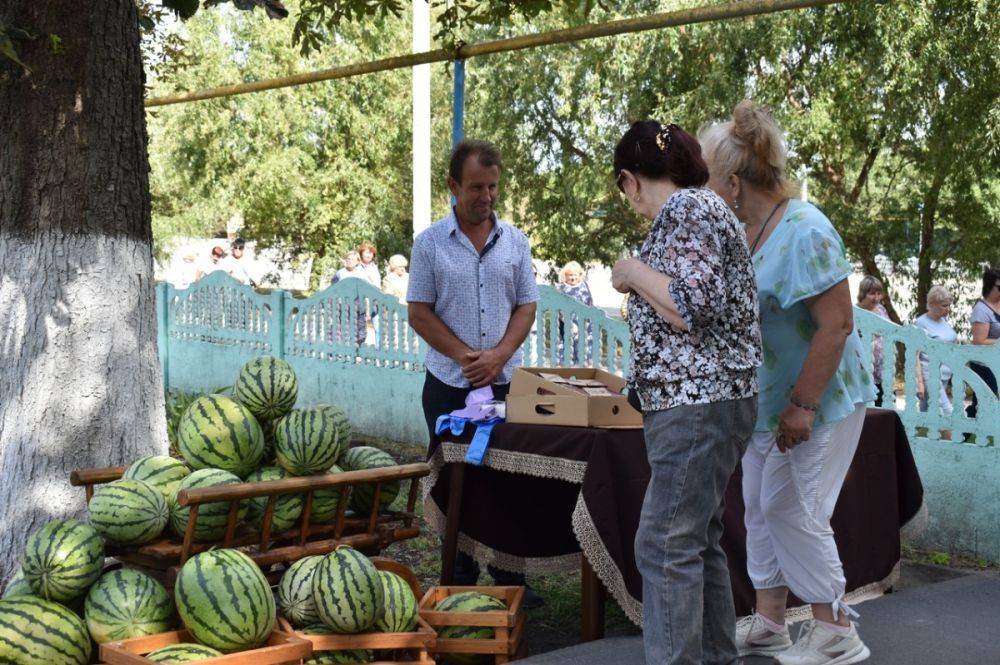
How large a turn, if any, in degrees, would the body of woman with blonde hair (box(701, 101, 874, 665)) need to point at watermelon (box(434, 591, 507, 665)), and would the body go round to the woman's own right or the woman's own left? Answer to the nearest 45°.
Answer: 0° — they already face it

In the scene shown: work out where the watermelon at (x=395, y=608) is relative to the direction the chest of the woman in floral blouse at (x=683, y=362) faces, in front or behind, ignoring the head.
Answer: in front

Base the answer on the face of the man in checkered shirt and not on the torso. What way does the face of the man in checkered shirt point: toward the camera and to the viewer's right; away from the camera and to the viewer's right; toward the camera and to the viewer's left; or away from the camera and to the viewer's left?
toward the camera and to the viewer's right

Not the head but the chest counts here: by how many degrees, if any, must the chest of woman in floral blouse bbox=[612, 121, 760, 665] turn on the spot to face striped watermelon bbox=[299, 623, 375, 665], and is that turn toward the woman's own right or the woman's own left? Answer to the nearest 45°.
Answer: approximately 45° to the woman's own left

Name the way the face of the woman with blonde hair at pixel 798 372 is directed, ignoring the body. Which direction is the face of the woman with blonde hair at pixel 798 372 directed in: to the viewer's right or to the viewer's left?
to the viewer's left

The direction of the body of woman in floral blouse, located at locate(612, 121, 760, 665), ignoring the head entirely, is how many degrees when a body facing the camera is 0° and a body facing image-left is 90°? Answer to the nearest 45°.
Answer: approximately 135°

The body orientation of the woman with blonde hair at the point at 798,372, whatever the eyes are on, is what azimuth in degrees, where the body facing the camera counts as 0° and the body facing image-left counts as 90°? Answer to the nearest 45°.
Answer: approximately 90°

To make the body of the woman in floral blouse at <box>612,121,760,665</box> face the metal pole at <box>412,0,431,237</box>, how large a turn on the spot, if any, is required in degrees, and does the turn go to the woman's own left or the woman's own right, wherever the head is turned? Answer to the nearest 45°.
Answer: approximately 45° to the woman's own right

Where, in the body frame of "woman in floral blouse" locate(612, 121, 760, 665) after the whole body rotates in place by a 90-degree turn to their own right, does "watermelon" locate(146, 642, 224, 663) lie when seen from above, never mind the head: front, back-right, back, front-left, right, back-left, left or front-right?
back-left

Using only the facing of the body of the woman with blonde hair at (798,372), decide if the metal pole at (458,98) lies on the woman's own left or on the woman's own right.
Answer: on the woman's own right

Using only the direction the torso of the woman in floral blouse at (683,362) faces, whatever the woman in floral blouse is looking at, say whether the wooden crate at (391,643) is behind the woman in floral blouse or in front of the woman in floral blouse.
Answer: in front

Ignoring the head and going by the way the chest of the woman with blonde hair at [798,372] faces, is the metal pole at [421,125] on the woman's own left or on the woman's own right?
on the woman's own right

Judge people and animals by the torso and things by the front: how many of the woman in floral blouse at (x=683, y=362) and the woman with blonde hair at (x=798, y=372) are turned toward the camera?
0

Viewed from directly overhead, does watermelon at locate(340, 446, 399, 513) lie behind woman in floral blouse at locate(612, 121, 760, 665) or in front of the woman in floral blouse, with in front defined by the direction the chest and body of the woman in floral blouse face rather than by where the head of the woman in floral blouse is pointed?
in front

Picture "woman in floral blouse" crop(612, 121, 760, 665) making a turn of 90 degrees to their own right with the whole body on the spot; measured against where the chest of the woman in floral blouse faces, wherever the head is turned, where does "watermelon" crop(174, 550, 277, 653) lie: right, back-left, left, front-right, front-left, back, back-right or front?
back-left
